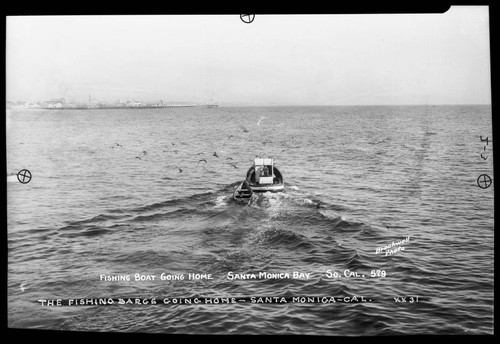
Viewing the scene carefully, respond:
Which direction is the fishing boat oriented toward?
away from the camera
